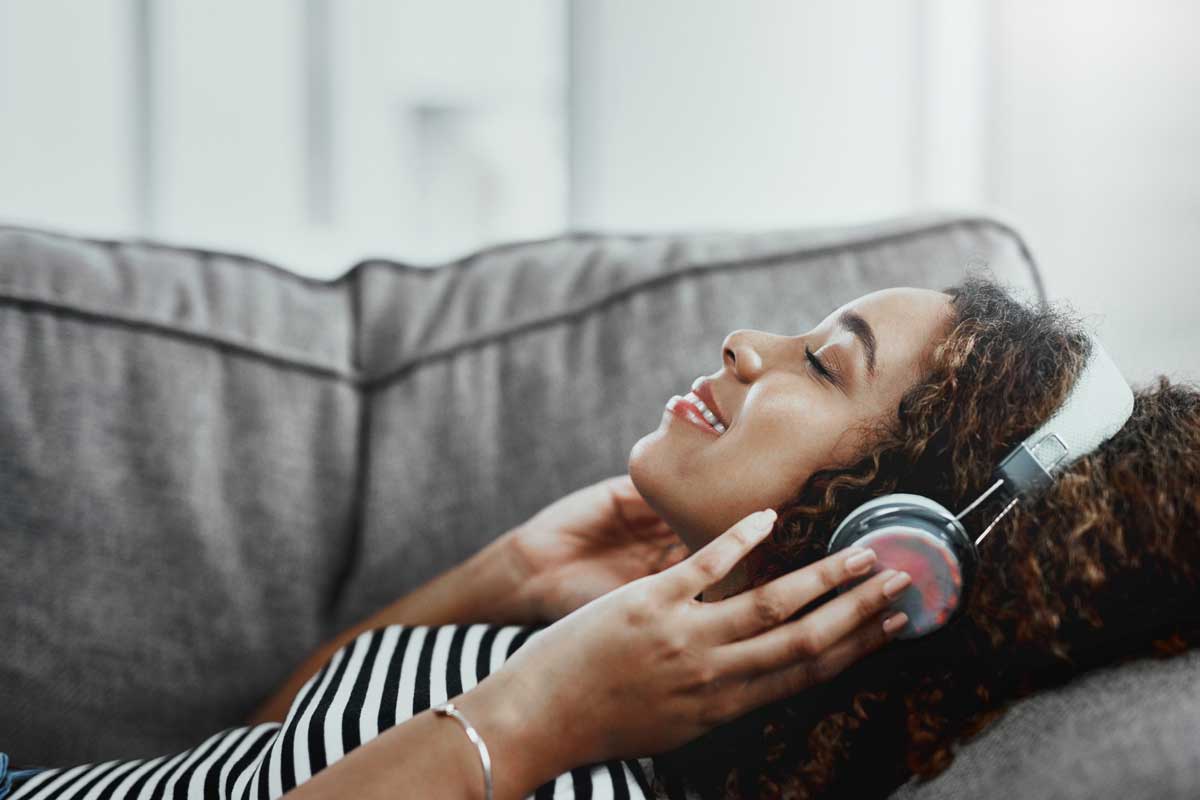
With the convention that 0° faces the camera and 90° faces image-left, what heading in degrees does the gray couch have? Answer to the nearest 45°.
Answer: approximately 0°
